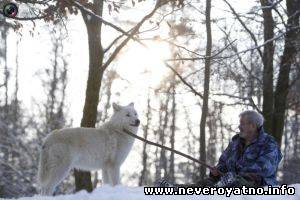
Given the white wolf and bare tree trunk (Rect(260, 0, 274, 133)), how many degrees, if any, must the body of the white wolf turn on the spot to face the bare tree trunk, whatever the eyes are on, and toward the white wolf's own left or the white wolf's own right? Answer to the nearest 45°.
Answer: approximately 45° to the white wolf's own left

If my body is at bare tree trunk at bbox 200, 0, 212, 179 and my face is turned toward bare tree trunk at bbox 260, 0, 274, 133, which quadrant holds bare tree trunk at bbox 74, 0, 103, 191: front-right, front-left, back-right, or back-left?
back-right

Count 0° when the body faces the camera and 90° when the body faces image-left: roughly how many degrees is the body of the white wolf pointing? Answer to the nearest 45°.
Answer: approximately 270°

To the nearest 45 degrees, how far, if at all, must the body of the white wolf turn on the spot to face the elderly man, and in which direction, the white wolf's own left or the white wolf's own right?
approximately 45° to the white wolf's own right
